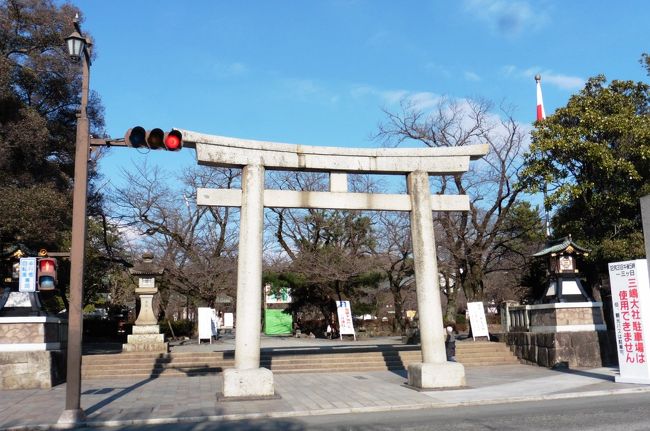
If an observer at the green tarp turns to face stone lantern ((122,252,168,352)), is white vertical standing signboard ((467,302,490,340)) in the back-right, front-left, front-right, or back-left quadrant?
front-left

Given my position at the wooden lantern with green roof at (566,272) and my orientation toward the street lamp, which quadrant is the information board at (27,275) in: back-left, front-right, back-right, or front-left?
front-right

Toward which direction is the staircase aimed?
toward the camera

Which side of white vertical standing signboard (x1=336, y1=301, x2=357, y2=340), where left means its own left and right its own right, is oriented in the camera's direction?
front

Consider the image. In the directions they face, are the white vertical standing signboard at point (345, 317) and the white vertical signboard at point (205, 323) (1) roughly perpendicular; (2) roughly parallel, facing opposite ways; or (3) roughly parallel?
roughly parallel

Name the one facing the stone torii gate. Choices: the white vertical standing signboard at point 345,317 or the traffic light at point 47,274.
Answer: the white vertical standing signboard

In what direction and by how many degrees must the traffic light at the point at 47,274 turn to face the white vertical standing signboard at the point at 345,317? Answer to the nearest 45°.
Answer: approximately 135° to its left

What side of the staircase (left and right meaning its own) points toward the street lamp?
front

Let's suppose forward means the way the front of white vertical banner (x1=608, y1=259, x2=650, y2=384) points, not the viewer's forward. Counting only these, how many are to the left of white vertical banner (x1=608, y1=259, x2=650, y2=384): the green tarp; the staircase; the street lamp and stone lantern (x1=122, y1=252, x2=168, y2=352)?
0

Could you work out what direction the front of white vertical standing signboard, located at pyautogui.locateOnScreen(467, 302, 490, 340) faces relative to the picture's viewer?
facing the viewer

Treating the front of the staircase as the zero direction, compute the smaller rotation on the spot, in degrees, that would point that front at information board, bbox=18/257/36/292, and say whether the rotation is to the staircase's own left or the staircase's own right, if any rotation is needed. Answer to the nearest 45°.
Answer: approximately 45° to the staircase's own right

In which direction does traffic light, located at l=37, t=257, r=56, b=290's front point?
toward the camera

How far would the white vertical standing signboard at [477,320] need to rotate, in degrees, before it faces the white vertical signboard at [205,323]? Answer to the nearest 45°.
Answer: approximately 90° to its right

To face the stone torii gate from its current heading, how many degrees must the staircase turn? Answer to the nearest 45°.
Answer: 0° — it already faces it

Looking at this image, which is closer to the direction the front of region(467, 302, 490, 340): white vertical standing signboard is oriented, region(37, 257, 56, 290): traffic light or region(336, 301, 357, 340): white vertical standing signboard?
the traffic light

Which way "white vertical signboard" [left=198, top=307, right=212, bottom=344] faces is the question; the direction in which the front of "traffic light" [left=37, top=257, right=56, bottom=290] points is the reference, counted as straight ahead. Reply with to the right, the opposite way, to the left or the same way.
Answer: the same way
